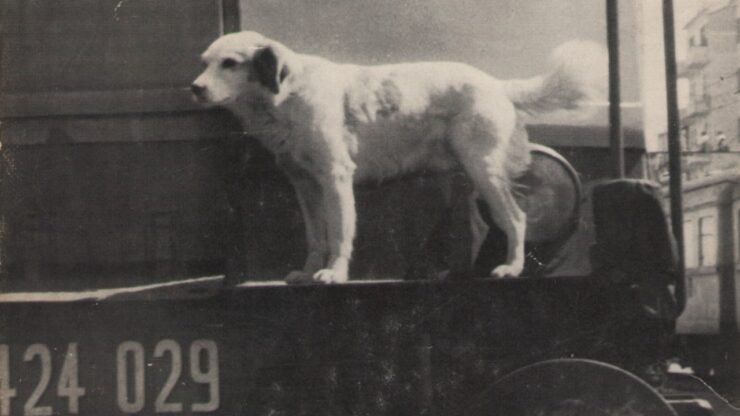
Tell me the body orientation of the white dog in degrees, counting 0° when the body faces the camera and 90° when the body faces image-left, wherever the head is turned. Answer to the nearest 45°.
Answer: approximately 90°

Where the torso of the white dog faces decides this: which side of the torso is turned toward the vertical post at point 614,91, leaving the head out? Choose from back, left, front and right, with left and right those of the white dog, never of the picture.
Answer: back

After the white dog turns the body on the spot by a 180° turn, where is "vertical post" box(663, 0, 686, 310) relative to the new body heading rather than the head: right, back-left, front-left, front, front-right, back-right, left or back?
front
